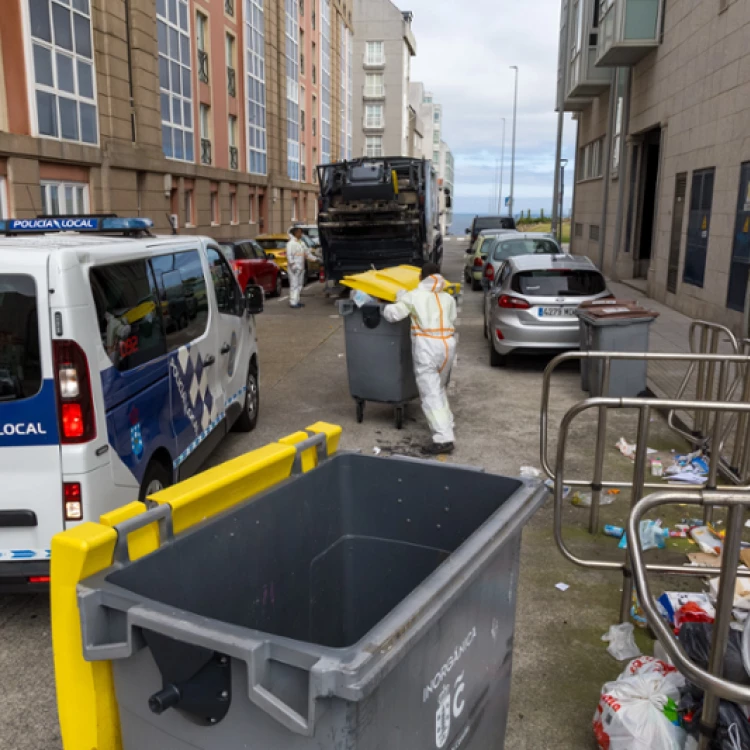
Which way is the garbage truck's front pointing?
away from the camera

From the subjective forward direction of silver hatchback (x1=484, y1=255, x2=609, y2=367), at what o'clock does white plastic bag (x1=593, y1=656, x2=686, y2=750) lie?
The white plastic bag is roughly at 6 o'clock from the silver hatchback.

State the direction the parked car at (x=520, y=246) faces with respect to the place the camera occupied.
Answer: facing away from the viewer

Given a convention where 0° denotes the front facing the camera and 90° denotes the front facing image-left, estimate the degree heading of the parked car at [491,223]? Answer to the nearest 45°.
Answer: approximately 180°

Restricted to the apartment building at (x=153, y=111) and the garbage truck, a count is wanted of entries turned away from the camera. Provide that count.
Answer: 1

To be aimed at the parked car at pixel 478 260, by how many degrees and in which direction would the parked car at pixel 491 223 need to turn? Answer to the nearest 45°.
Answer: approximately 180°

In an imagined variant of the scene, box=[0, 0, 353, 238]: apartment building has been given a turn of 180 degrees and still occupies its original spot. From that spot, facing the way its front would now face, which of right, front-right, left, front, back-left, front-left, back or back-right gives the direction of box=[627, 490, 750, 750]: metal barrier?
back-left

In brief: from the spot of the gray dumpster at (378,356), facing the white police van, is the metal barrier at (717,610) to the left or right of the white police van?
left

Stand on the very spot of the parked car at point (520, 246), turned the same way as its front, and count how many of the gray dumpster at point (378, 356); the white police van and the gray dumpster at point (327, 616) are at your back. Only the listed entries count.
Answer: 3

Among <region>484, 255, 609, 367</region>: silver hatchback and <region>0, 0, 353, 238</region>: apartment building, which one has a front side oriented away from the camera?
the silver hatchback

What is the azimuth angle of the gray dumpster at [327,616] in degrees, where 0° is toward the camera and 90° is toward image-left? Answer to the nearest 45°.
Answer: approximately 315°

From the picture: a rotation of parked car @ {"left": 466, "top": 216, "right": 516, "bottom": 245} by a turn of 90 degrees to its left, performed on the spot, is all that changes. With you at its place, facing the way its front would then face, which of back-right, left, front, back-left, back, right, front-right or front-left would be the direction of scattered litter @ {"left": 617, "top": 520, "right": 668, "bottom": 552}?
left

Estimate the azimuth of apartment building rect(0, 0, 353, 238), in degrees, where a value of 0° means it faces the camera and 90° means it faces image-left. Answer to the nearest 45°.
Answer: approximately 315°

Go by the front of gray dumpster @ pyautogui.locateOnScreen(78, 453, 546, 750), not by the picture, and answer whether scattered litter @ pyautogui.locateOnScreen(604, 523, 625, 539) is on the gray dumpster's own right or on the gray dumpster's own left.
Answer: on the gray dumpster's own left

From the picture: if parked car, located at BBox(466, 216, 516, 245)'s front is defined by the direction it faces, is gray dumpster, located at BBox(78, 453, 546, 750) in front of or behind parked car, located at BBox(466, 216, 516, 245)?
behind
